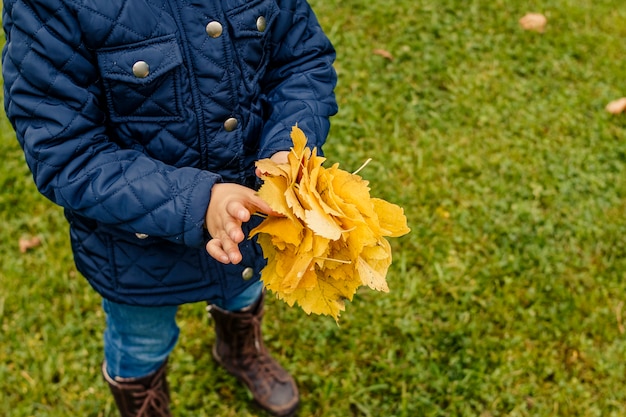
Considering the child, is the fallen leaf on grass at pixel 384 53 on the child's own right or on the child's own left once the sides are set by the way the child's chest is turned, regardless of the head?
on the child's own left

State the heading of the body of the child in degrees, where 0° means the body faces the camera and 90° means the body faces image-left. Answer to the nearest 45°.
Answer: approximately 315°

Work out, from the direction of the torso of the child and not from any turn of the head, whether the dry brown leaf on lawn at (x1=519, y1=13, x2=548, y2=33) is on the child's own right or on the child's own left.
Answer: on the child's own left

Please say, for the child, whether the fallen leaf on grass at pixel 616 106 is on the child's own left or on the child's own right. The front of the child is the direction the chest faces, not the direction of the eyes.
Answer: on the child's own left
